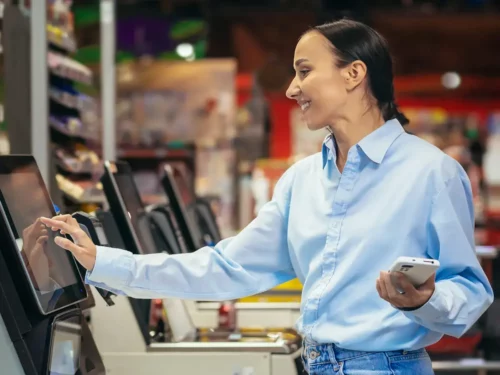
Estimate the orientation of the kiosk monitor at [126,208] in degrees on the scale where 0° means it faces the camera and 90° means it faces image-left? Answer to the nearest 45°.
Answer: approximately 315°

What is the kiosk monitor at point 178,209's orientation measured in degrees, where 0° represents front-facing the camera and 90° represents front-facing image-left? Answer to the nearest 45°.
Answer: approximately 270°

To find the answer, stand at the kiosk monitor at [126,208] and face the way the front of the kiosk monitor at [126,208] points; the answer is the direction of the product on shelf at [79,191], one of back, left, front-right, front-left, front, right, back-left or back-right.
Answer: back-left

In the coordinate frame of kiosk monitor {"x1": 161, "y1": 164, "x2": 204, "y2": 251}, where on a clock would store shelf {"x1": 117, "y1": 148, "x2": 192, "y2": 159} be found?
The store shelf is roughly at 9 o'clock from the kiosk monitor.

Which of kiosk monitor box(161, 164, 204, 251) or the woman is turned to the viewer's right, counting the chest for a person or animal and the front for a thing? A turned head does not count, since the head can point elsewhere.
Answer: the kiosk monitor

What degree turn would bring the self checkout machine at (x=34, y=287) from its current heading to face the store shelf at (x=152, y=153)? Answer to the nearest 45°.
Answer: approximately 135° to its left

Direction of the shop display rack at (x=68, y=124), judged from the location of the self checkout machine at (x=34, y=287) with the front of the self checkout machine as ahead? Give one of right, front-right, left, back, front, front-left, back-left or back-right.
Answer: back-left

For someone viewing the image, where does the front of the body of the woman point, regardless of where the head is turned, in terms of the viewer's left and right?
facing the viewer and to the left of the viewer

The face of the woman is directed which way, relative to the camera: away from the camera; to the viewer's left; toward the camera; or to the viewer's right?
to the viewer's left

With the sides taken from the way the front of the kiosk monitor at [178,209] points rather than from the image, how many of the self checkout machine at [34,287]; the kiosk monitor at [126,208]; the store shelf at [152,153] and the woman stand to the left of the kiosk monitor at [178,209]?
1

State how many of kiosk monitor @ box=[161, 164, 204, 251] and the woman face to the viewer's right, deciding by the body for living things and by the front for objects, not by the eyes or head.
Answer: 1

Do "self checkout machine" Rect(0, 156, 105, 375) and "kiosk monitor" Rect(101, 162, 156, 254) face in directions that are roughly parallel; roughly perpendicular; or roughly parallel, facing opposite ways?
roughly parallel

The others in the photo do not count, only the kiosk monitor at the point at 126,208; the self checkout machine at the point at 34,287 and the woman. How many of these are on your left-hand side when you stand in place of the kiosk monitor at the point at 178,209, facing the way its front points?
0
